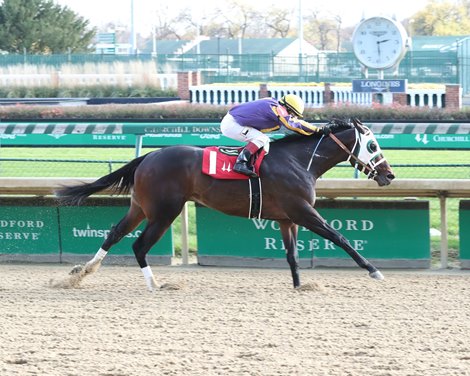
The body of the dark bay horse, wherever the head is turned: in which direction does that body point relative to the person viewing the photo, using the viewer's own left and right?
facing to the right of the viewer

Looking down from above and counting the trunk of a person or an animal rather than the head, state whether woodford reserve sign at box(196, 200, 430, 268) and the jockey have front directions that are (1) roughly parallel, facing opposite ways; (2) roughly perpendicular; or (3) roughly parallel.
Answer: roughly perpendicular

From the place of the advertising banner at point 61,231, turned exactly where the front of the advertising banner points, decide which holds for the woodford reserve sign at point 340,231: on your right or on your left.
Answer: on your left

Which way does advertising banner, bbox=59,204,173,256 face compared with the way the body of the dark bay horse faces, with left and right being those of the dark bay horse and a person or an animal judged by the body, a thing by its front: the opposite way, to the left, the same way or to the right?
to the right

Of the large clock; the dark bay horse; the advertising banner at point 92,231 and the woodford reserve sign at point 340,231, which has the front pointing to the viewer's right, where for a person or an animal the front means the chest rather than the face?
the dark bay horse

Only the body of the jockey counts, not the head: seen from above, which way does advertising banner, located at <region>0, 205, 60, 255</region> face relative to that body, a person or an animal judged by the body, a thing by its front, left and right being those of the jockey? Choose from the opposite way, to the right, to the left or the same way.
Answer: to the right

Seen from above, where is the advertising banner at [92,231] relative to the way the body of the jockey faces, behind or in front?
behind

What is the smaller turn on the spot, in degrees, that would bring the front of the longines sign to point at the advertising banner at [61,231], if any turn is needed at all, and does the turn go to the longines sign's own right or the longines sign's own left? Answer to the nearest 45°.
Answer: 0° — it already faces it

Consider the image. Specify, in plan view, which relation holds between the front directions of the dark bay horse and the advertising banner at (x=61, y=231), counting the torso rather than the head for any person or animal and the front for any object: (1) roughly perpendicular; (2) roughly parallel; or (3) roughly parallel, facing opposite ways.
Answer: roughly perpendicular

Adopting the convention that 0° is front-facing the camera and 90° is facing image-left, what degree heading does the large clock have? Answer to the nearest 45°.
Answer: approximately 0°

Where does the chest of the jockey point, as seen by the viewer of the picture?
to the viewer's right
